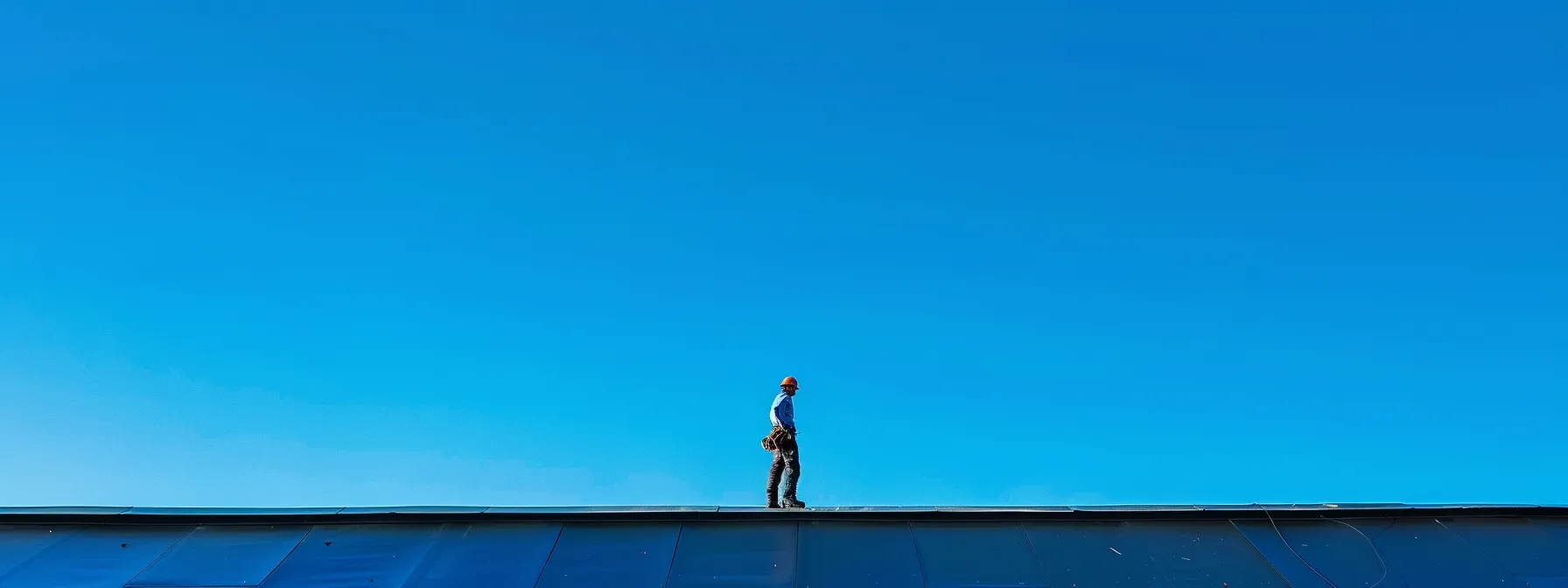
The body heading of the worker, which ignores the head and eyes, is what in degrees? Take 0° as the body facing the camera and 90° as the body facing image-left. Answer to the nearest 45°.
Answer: approximately 270°
